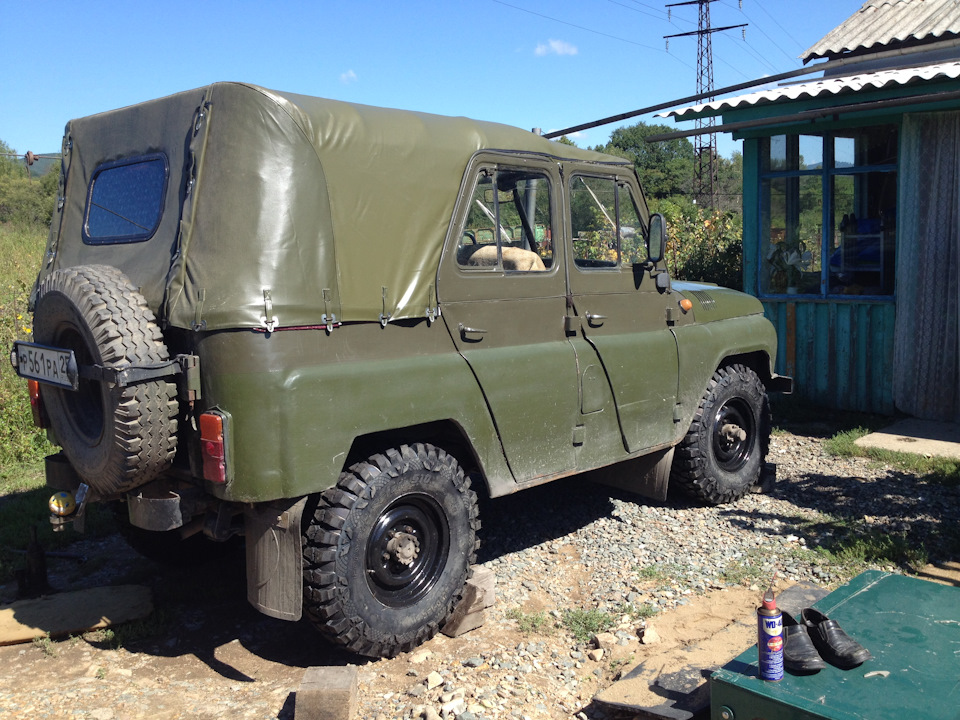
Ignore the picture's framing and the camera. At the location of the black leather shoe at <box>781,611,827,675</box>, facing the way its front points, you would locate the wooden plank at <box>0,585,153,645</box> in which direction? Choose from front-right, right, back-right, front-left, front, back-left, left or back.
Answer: back-right

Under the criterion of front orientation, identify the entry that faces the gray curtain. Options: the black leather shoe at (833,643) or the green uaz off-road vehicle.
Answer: the green uaz off-road vehicle

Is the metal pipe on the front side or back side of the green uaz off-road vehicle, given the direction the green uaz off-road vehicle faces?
on the front side

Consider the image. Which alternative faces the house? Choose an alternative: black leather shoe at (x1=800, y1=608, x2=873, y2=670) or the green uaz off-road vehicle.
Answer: the green uaz off-road vehicle

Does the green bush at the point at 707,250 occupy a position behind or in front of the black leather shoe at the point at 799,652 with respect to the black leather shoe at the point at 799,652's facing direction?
behind

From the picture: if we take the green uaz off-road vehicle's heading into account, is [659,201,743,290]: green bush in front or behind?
in front

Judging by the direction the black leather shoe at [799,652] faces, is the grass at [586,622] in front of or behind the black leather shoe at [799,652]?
behind

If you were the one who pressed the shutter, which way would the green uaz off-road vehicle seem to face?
facing away from the viewer and to the right of the viewer

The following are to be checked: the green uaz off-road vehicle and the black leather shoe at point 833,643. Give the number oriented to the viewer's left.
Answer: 0

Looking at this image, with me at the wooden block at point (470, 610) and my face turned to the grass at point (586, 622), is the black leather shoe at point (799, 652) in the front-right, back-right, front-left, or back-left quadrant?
front-right

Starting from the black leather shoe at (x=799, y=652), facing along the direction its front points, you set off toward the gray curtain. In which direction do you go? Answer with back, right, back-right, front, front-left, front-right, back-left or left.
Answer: back-left

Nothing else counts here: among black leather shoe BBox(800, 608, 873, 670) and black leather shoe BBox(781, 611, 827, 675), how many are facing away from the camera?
0

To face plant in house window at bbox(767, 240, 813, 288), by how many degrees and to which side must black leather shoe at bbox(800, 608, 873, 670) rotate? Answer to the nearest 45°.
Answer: approximately 135° to its left

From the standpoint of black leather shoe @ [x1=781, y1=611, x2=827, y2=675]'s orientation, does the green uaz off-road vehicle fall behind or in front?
behind

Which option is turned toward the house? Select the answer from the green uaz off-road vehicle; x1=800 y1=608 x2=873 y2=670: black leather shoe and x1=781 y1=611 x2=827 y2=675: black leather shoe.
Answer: the green uaz off-road vehicle

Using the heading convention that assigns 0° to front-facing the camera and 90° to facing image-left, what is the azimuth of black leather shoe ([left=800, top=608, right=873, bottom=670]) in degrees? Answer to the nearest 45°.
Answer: approximately 315°

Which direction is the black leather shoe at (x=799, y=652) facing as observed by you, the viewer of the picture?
facing the viewer and to the right of the viewer

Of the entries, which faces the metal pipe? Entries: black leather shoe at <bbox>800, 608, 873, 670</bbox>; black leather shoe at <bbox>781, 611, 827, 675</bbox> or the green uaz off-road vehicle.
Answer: the green uaz off-road vehicle
